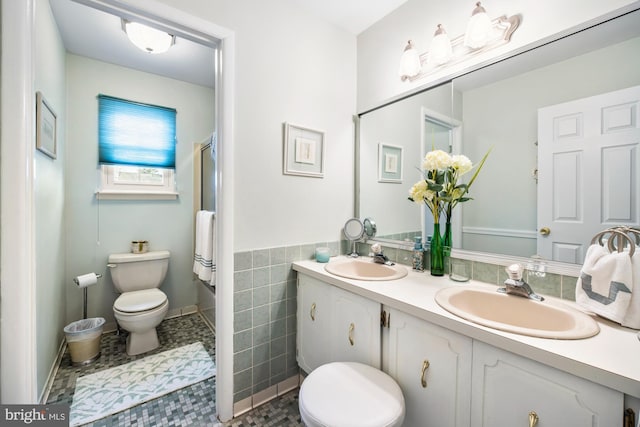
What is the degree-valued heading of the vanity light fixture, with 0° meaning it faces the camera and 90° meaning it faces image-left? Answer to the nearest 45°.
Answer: approximately 45°

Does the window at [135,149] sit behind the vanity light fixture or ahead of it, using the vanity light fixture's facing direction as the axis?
ahead

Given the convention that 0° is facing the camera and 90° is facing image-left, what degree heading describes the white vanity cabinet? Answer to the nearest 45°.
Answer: approximately 45°

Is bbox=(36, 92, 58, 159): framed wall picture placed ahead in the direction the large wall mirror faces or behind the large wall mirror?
ahead

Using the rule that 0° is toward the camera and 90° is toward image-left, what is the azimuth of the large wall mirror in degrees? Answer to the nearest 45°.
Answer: approximately 45°
